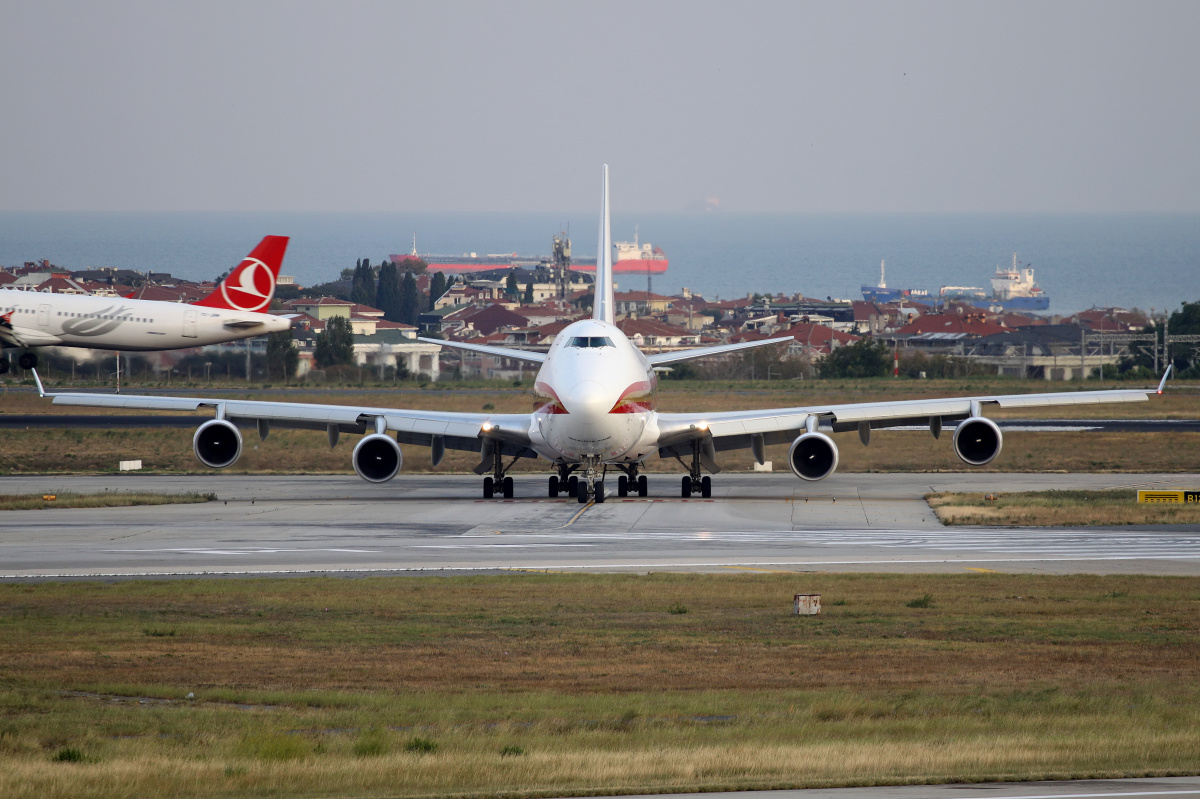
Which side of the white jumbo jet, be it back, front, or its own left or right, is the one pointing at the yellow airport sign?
left

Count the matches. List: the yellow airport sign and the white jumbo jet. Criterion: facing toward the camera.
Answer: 2

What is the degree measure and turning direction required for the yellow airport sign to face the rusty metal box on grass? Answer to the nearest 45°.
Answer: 0° — it already faces it

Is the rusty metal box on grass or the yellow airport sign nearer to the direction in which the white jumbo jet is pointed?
the rusty metal box on grass

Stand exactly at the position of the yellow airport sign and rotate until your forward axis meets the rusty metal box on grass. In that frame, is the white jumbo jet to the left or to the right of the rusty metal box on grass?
right

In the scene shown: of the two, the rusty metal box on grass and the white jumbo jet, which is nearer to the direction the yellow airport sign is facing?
the rusty metal box on grass

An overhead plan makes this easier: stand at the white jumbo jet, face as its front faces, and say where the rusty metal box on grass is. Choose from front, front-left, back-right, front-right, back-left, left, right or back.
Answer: front

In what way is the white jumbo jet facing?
toward the camera

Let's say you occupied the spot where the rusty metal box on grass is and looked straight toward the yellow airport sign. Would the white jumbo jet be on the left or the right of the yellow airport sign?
left
